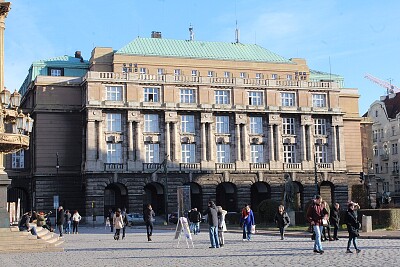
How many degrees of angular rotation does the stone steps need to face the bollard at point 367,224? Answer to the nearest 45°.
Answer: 0° — it already faces it

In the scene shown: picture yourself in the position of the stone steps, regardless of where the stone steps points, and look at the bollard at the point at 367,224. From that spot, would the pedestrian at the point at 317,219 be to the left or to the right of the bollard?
right

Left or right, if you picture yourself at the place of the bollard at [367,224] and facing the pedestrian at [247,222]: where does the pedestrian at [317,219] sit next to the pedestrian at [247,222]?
left

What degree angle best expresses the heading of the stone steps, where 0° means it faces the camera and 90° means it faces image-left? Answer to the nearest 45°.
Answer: approximately 270°

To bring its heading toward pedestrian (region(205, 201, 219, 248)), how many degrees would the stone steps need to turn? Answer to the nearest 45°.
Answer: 0° — it already faces them
